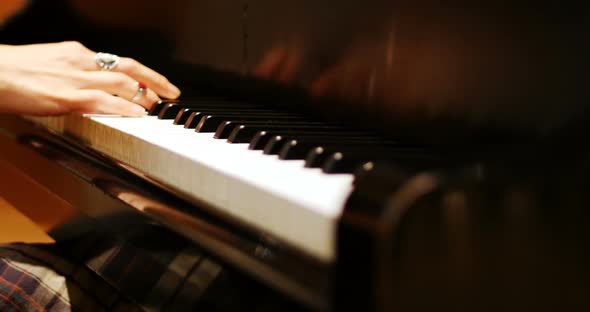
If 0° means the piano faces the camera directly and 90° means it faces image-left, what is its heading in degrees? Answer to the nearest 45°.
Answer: approximately 45°
